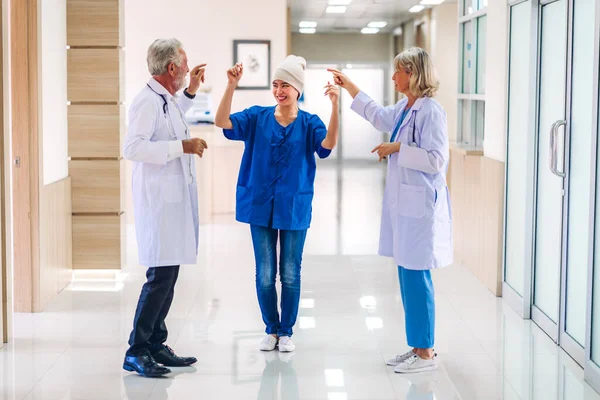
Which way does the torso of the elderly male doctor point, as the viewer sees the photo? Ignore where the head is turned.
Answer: to the viewer's right

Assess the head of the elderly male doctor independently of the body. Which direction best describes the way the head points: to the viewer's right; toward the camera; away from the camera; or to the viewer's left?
to the viewer's right

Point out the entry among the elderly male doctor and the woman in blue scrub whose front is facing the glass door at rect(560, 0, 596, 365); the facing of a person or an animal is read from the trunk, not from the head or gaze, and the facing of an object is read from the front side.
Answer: the elderly male doctor

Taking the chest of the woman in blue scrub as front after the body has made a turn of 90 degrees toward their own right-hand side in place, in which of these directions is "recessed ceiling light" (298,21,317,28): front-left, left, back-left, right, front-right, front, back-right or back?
right

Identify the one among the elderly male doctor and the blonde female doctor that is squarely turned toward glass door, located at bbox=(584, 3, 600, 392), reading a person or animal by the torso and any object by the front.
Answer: the elderly male doctor

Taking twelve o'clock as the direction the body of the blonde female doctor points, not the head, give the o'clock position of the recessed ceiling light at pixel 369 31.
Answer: The recessed ceiling light is roughly at 3 o'clock from the blonde female doctor.

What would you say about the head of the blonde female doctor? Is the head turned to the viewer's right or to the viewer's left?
to the viewer's left

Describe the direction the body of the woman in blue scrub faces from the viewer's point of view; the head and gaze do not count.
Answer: toward the camera

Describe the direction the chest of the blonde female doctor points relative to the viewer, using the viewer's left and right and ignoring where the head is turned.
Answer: facing to the left of the viewer

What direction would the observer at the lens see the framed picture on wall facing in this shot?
facing the viewer

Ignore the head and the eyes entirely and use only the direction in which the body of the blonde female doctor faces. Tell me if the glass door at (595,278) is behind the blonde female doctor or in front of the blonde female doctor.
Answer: behind

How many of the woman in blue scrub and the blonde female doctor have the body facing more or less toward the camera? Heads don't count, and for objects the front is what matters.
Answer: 1

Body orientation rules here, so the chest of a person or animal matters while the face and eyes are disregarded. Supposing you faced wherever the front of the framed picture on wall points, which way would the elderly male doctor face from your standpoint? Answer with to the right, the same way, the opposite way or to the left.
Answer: to the left

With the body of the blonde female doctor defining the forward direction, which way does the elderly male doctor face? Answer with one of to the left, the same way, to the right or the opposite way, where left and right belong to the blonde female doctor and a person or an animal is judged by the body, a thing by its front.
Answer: the opposite way

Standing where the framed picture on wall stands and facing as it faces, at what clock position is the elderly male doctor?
The elderly male doctor is roughly at 12 o'clock from the framed picture on wall.

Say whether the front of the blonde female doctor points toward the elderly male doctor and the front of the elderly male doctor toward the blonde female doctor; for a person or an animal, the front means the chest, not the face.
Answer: yes
